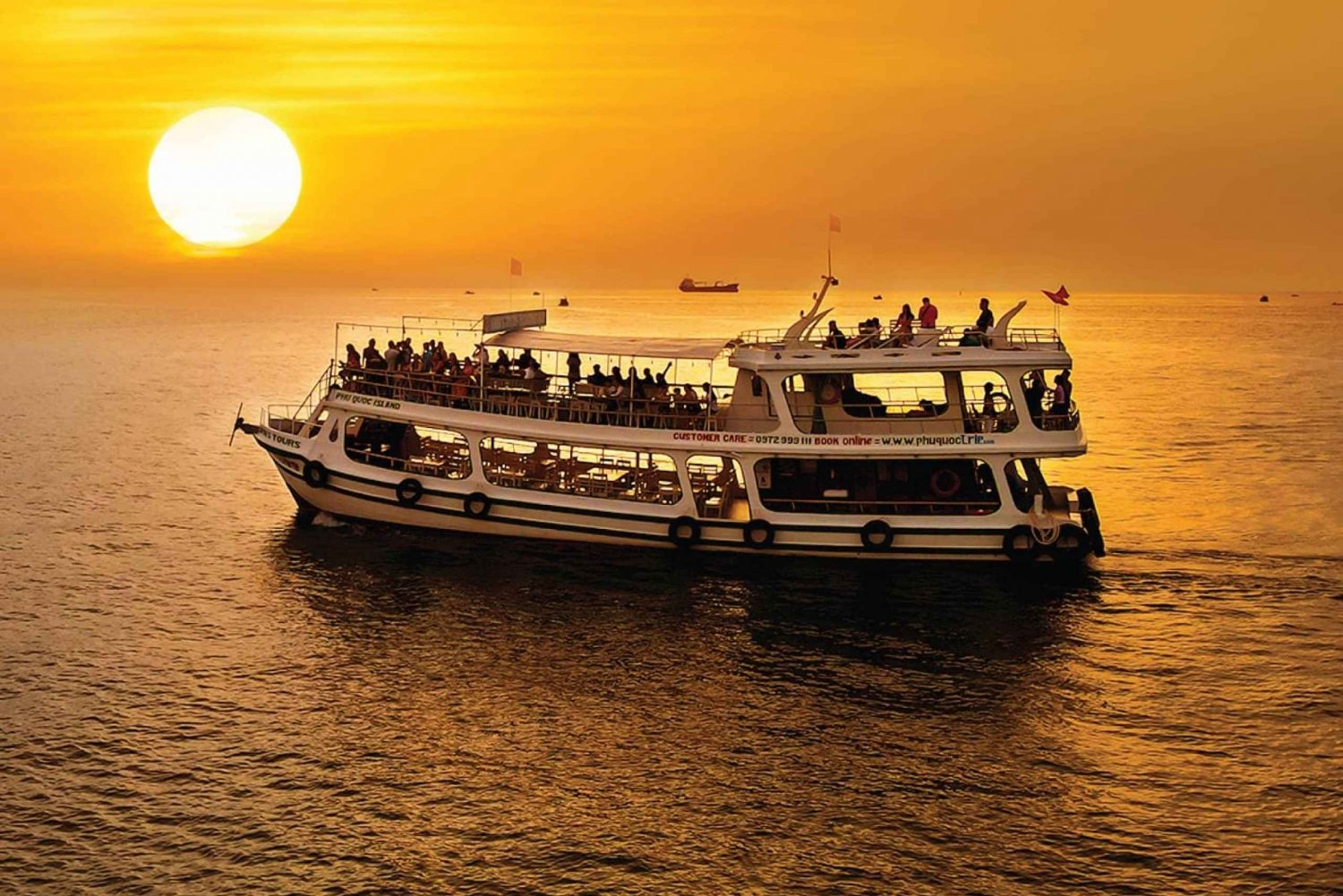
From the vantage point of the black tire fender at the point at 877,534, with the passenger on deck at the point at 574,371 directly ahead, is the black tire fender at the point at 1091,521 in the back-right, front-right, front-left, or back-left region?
back-right

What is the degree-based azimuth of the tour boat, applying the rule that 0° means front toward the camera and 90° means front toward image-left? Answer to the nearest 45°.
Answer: approximately 90°

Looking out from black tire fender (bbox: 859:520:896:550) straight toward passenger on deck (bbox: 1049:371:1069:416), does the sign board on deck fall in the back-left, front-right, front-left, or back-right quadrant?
back-left

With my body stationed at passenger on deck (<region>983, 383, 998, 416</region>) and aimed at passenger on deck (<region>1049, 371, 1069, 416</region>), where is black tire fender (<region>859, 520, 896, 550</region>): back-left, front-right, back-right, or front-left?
back-right
